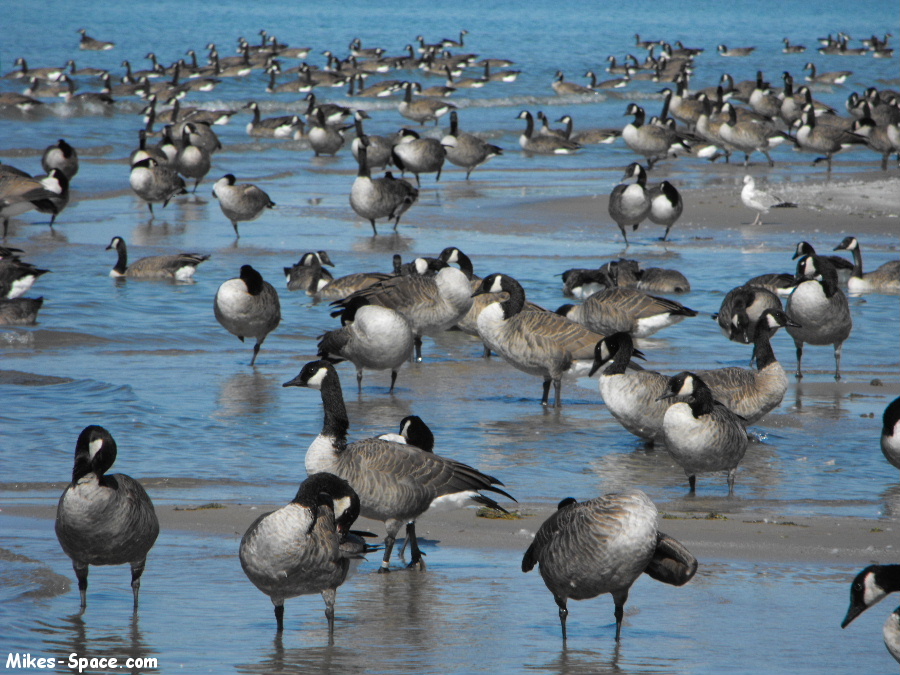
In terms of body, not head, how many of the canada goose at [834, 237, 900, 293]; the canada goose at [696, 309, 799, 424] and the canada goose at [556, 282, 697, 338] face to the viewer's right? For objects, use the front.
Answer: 1

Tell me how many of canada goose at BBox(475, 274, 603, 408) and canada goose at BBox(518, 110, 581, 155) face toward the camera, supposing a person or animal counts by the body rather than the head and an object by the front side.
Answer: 0

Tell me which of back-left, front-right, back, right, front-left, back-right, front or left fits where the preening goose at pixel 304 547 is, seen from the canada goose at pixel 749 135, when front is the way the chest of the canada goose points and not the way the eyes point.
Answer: left

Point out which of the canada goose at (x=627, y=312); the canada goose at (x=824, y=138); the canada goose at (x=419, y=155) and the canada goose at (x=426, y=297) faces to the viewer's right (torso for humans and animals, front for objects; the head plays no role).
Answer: the canada goose at (x=426, y=297)

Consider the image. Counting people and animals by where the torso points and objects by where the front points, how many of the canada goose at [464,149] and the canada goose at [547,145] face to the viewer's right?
0

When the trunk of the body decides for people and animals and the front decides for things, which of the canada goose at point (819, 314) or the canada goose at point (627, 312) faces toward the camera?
the canada goose at point (819, 314)

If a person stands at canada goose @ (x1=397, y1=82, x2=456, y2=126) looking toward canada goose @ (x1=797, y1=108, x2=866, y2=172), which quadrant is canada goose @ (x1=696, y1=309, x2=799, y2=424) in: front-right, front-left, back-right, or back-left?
front-right

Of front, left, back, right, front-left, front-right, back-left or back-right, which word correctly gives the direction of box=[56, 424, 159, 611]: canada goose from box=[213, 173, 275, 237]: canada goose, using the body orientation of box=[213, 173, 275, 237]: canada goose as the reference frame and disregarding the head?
left

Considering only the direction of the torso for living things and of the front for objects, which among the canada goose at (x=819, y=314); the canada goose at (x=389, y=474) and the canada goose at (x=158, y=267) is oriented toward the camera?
the canada goose at (x=819, y=314)

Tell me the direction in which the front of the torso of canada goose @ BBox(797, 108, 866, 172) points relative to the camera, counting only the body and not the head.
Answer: to the viewer's left

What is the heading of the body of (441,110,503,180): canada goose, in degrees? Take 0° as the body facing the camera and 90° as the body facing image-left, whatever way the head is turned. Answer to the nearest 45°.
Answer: approximately 90°

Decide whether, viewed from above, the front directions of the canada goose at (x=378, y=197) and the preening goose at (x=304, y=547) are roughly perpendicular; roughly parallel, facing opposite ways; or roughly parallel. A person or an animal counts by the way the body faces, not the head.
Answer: roughly parallel

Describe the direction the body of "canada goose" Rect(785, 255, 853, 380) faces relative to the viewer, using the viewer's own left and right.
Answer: facing the viewer

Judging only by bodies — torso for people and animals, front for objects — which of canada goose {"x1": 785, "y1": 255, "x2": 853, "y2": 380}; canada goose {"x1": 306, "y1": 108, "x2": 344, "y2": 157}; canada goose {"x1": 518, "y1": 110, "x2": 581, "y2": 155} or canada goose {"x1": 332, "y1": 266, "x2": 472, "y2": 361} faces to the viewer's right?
canada goose {"x1": 332, "y1": 266, "x2": 472, "y2": 361}

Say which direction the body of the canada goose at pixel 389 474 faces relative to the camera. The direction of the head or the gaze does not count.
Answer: to the viewer's left
